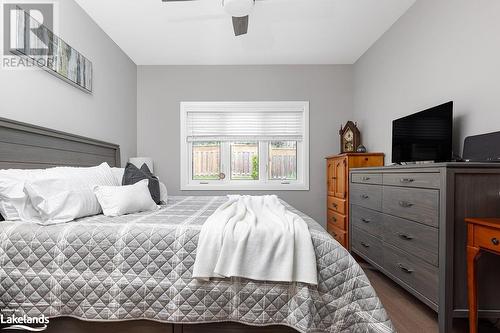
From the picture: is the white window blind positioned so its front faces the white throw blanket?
yes

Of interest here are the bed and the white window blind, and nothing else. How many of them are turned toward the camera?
1

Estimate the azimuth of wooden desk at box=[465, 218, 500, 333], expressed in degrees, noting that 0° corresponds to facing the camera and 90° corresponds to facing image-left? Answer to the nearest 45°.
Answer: approximately 45°

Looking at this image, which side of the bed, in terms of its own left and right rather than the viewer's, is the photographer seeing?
right

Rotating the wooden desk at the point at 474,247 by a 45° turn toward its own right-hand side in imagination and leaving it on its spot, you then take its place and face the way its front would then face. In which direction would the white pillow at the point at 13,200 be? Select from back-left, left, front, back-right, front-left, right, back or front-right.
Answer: front-left

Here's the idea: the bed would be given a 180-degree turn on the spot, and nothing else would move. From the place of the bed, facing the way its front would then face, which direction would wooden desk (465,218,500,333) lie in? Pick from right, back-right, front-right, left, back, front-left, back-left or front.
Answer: back

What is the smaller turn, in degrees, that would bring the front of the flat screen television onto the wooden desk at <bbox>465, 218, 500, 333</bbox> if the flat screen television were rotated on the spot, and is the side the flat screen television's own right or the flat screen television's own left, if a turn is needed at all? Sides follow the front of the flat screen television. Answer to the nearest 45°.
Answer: approximately 45° to the flat screen television's own left

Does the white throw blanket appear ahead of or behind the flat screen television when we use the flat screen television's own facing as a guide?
ahead

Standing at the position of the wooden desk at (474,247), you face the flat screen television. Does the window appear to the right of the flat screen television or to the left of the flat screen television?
left

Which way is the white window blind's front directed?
toward the camera

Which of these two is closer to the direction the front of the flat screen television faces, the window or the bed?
the bed

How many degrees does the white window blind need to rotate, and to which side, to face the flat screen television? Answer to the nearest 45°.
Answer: approximately 45° to its left

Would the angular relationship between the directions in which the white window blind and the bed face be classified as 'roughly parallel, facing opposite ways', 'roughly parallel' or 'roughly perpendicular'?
roughly perpendicular

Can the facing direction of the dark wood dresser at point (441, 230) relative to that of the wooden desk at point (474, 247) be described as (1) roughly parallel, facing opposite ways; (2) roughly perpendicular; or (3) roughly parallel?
roughly parallel

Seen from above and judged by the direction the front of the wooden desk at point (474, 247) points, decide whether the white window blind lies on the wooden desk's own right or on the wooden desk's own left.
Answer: on the wooden desk's own right

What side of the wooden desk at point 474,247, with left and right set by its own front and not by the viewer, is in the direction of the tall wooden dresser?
right

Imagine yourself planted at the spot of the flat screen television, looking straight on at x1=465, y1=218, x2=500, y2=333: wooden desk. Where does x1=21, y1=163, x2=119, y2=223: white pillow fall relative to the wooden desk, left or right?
right

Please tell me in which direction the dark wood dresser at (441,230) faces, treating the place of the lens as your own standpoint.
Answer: facing the viewer and to the left of the viewer
